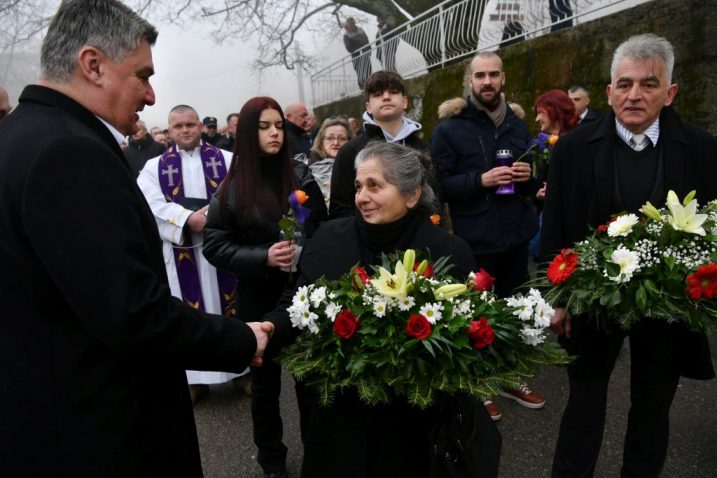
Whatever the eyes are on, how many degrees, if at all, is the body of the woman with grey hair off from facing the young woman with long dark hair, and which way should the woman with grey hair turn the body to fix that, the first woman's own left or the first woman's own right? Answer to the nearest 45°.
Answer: approximately 90° to the first woman's own right

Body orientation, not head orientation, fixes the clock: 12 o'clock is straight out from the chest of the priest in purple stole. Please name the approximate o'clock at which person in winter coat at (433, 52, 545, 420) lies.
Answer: The person in winter coat is roughly at 10 o'clock from the priest in purple stole.

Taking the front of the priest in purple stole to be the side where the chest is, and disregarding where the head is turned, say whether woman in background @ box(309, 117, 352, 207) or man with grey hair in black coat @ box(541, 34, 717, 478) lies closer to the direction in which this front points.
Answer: the man with grey hair in black coat

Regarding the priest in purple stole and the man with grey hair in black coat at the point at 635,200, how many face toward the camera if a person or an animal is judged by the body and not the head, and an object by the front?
2

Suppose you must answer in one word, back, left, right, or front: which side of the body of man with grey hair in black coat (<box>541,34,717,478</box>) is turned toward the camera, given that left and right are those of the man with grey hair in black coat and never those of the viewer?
front

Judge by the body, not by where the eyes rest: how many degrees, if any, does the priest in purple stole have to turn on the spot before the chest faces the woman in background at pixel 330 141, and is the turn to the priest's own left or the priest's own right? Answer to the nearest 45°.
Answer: approximately 90° to the priest's own left

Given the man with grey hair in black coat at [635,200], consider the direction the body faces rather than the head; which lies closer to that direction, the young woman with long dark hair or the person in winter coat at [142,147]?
the young woman with long dark hair

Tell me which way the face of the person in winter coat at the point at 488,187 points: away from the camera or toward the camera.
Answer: toward the camera

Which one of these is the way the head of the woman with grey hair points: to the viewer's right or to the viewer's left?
to the viewer's left

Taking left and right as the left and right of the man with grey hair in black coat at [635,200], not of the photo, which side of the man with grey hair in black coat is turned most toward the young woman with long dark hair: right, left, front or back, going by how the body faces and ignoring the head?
right

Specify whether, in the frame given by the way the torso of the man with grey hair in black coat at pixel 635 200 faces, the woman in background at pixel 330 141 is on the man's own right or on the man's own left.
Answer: on the man's own right

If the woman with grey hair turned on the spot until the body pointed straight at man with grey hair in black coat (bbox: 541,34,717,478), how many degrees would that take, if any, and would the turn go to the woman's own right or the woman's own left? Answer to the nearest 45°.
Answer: approximately 135° to the woman's own left

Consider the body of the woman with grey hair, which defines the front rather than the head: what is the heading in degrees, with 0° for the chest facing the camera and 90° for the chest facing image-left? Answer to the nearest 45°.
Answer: approximately 45°

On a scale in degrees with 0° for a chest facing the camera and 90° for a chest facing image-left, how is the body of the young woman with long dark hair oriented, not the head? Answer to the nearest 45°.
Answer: approximately 315°

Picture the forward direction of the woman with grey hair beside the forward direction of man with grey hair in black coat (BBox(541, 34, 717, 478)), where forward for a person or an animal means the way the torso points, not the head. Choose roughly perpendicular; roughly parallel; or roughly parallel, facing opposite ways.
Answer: roughly parallel

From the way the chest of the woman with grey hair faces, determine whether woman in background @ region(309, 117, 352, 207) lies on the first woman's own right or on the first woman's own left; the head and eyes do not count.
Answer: on the first woman's own right
